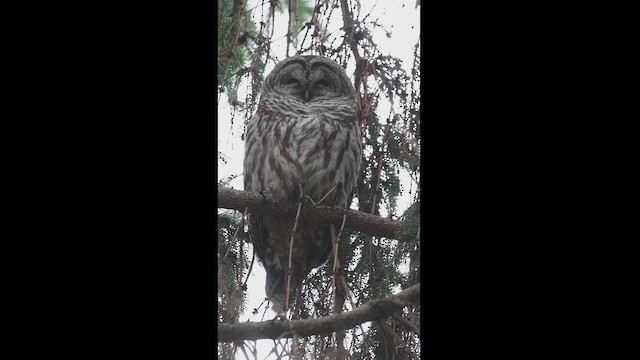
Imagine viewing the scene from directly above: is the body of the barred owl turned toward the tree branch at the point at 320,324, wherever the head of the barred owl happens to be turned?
yes

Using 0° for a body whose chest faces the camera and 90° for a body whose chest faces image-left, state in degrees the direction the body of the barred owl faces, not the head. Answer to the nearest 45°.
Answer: approximately 0°
